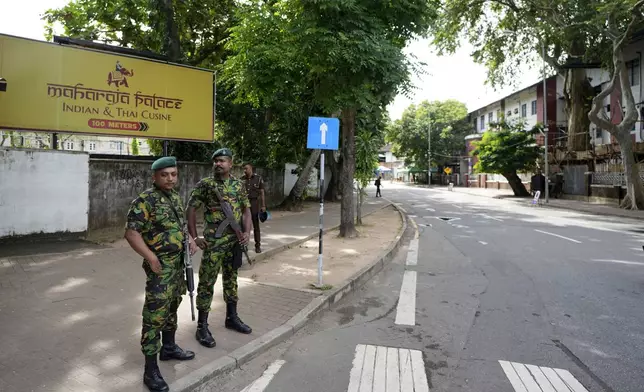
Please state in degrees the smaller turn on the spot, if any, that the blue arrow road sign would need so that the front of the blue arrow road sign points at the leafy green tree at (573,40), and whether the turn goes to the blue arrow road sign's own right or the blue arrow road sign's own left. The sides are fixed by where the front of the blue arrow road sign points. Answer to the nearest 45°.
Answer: approximately 135° to the blue arrow road sign's own left

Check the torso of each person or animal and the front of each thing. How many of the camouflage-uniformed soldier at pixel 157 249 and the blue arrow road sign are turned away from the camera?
0

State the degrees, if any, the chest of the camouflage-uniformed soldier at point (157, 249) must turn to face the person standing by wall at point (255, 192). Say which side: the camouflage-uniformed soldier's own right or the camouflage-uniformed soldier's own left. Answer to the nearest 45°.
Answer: approximately 135° to the camouflage-uniformed soldier's own left

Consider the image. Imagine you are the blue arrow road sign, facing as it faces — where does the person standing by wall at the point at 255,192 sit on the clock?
The person standing by wall is roughly at 5 o'clock from the blue arrow road sign.

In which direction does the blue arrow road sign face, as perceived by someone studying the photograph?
facing the viewer

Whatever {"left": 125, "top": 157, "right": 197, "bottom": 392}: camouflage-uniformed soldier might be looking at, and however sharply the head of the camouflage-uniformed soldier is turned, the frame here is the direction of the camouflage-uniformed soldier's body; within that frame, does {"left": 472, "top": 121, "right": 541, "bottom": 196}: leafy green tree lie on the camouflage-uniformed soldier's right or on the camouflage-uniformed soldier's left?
on the camouflage-uniformed soldier's left

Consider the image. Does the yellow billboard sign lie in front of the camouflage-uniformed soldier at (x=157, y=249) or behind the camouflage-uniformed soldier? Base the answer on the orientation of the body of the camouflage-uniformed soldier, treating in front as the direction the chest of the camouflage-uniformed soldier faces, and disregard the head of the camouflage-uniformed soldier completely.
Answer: behind

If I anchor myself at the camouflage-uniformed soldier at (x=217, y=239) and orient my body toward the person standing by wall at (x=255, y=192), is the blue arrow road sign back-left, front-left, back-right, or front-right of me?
front-right

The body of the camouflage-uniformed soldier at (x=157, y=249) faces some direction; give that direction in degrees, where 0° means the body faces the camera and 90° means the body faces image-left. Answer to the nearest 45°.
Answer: approximately 315°

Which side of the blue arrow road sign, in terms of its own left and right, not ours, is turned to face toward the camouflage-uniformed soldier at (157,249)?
front

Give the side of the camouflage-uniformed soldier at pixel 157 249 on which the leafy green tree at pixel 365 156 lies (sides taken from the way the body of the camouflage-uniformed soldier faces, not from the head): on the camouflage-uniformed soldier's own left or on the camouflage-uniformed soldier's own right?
on the camouflage-uniformed soldier's own left
